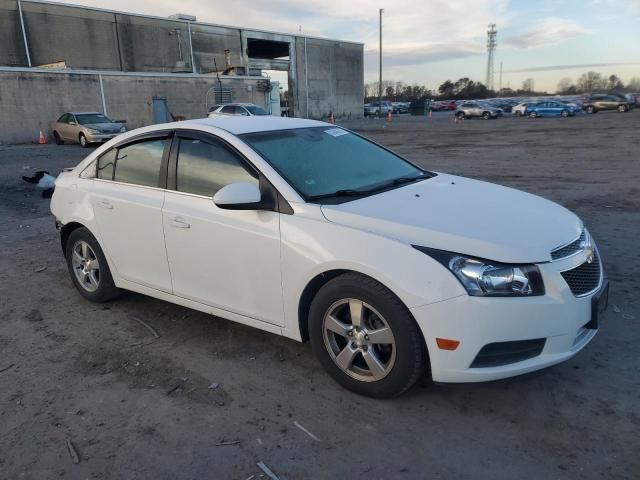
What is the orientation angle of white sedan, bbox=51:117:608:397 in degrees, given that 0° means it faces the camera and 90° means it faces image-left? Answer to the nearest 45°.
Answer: approximately 315°

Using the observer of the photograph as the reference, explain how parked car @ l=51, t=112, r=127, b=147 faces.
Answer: facing the viewer and to the right of the viewer

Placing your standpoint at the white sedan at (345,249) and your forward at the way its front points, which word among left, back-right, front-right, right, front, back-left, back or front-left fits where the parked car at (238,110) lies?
back-left

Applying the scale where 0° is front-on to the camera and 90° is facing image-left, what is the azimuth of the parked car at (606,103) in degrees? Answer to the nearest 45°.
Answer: approximately 270°

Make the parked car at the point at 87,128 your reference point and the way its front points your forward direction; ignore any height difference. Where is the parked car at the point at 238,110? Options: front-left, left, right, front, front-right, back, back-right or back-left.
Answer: front-left

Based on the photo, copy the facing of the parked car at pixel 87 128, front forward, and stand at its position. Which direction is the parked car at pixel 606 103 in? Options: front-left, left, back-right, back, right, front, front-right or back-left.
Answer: front-left

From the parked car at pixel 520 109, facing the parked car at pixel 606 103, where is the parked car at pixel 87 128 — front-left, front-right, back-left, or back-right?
back-right
